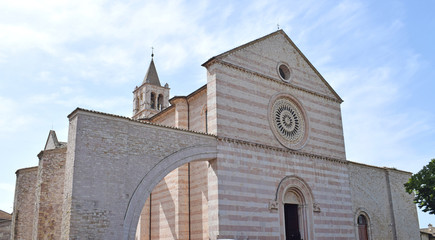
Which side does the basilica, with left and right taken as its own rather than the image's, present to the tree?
left

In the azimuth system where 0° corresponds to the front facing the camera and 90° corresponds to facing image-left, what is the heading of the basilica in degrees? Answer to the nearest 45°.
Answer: approximately 315°
